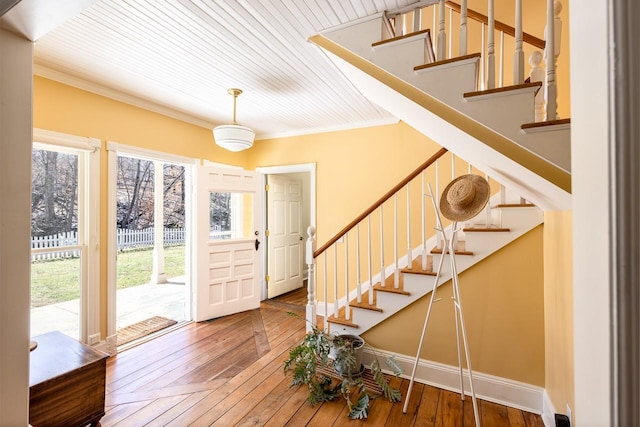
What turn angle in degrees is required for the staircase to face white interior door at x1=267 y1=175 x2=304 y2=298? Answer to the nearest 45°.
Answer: approximately 45° to its right

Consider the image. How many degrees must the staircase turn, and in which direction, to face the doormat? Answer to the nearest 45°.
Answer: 0° — it already faces it

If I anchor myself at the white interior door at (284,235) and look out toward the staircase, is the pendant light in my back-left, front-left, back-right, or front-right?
front-right

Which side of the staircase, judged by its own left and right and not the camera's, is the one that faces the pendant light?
front

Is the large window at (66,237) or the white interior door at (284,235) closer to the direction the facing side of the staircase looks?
the large window

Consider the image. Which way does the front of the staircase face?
to the viewer's left

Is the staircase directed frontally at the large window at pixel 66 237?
yes

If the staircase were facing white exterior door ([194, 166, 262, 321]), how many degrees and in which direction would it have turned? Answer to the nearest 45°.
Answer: approximately 45° to its right
